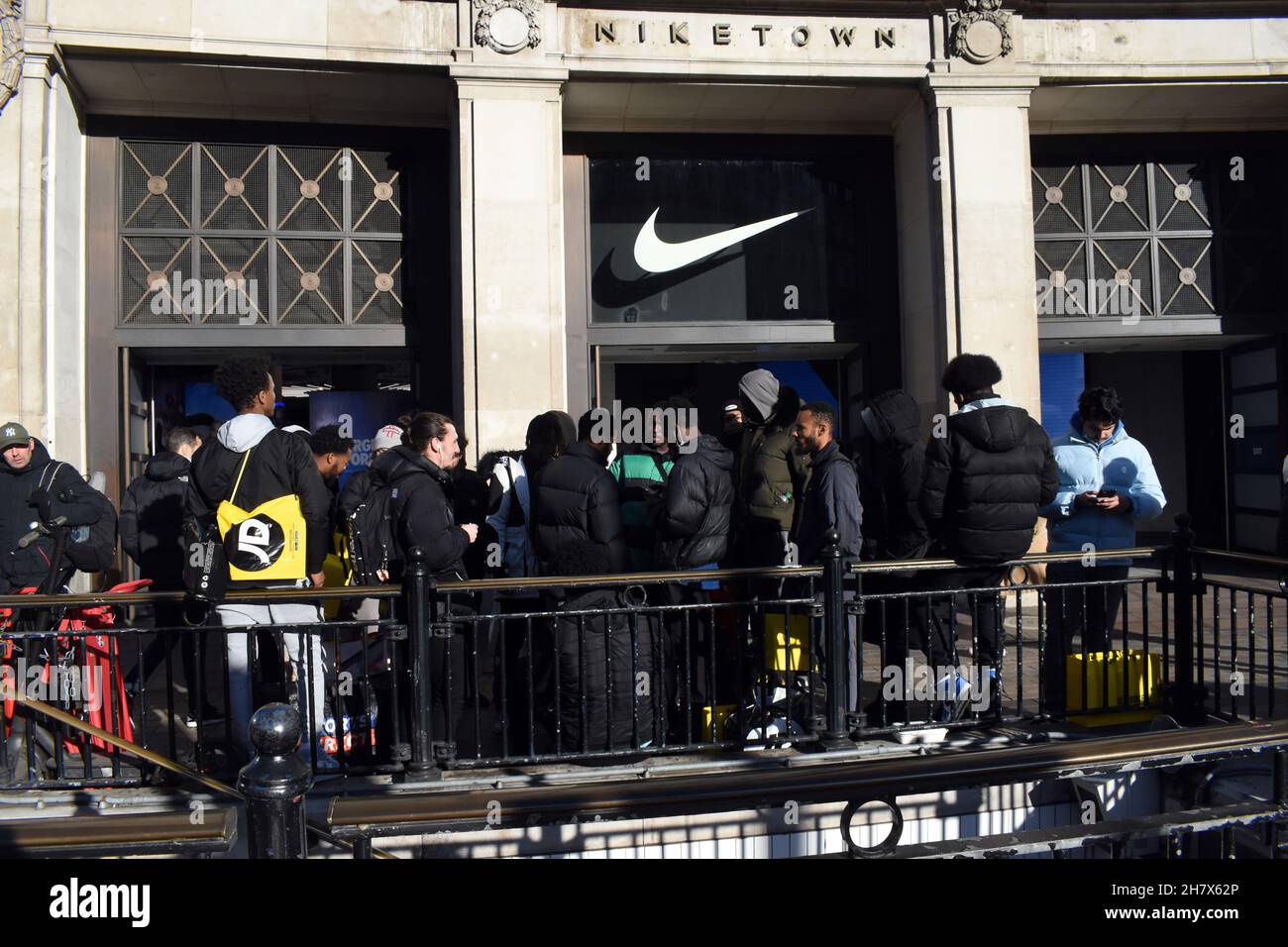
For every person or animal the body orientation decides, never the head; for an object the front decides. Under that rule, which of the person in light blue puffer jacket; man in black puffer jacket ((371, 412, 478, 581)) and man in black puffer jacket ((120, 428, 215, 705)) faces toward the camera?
the person in light blue puffer jacket

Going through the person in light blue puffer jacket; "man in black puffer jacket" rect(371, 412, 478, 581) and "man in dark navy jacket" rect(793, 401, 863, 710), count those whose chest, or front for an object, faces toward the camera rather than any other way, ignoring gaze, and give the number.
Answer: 1

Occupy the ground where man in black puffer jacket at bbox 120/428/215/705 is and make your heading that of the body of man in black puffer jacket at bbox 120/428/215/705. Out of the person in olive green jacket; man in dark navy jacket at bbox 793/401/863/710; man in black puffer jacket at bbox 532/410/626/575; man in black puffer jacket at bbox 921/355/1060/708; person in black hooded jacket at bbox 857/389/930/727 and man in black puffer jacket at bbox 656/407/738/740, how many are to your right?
6

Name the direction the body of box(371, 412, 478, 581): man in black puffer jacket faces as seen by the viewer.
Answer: to the viewer's right

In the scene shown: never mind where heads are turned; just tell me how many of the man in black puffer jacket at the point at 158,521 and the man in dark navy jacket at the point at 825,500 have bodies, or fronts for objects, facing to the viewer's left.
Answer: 1

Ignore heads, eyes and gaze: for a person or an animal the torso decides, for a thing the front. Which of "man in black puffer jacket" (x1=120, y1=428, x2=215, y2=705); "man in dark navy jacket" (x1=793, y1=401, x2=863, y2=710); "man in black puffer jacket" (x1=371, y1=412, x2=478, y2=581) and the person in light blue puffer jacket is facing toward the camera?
the person in light blue puffer jacket

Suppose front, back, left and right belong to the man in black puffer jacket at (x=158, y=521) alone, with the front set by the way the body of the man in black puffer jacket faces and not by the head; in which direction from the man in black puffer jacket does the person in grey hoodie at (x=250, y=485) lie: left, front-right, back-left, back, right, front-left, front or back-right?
back-right

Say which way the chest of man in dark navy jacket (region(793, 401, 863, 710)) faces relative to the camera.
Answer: to the viewer's left

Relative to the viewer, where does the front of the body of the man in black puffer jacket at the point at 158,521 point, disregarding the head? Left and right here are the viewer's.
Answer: facing away from the viewer and to the right of the viewer

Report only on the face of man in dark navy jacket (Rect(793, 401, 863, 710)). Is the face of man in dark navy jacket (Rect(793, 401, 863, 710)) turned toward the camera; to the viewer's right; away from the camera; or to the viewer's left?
to the viewer's left

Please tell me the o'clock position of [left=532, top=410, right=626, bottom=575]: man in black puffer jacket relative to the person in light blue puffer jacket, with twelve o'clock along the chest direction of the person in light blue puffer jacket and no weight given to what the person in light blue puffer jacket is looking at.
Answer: The man in black puffer jacket is roughly at 2 o'clock from the person in light blue puffer jacket.

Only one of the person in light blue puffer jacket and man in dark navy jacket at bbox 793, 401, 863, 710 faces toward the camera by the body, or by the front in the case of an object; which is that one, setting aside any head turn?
the person in light blue puffer jacket

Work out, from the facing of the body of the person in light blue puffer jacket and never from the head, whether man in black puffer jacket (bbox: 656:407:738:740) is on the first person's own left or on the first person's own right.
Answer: on the first person's own right

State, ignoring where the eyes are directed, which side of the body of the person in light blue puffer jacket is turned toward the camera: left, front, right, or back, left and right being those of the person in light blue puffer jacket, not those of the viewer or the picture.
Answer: front

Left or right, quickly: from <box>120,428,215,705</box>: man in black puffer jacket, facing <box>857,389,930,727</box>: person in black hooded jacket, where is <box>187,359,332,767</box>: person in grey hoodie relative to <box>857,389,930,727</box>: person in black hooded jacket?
right

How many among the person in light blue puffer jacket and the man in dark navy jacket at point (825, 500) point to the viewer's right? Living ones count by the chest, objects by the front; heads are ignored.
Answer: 0
